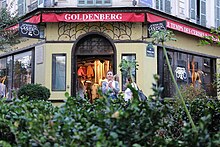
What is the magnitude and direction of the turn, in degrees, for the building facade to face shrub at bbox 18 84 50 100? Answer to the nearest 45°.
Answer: approximately 45° to its right

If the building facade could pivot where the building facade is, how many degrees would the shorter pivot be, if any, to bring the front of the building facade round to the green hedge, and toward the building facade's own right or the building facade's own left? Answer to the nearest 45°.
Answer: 0° — it already faces it

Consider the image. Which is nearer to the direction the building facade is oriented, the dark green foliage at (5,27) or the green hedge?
the green hedge

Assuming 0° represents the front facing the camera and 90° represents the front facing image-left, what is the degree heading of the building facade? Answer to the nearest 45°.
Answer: approximately 0°

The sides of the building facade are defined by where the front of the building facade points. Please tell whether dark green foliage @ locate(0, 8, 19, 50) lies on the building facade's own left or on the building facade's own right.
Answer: on the building facade's own right

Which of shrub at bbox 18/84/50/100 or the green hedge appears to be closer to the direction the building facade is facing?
the green hedge
